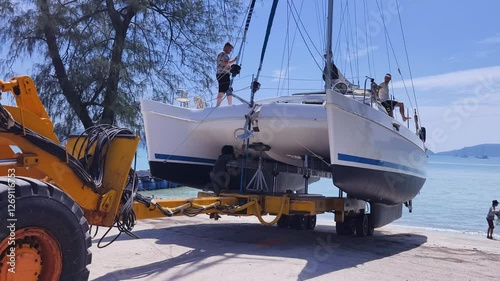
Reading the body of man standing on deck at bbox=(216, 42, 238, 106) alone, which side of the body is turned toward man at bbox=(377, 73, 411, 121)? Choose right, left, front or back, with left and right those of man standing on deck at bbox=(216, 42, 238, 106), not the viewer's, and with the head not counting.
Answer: front

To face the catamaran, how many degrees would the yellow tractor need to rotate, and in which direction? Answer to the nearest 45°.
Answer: approximately 45° to its left

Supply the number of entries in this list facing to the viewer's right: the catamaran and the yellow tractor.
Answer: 1

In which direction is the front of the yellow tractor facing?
to the viewer's right

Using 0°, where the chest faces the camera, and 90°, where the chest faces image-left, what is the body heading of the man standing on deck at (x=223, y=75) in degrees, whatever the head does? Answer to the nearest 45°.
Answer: approximately 270°

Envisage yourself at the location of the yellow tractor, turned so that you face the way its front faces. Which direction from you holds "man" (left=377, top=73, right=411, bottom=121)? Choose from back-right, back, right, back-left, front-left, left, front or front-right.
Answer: front-left
